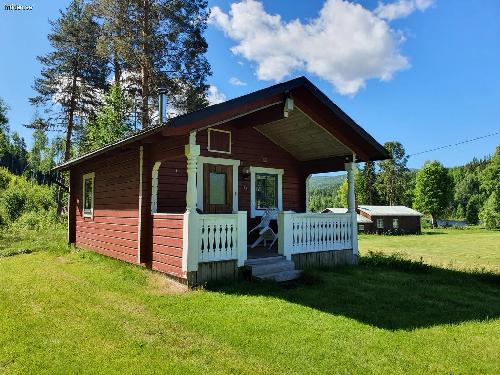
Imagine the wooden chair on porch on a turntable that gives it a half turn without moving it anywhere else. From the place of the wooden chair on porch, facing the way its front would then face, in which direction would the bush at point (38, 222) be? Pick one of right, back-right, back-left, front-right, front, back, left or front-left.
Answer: left

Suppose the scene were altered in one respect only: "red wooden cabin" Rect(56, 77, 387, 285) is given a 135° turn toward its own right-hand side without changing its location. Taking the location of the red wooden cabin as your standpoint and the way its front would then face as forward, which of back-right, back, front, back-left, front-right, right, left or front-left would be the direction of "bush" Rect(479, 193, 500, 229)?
back-right

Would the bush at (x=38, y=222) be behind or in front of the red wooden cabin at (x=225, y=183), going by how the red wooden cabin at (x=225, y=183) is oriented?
behind

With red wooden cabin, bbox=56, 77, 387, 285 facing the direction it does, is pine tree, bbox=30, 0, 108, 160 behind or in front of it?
behind

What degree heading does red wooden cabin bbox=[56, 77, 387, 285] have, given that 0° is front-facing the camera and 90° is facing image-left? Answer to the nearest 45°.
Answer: approximately 315°

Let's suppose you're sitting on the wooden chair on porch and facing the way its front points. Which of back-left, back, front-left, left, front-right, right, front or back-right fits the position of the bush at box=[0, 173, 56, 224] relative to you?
right

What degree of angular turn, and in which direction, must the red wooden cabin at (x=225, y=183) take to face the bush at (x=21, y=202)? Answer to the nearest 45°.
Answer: approximately 180°

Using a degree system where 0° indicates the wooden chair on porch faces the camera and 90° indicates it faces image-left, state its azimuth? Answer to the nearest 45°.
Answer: approximately 45°

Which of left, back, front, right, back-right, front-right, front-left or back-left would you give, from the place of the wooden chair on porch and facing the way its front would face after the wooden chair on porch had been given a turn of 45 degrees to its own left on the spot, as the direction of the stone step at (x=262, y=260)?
front

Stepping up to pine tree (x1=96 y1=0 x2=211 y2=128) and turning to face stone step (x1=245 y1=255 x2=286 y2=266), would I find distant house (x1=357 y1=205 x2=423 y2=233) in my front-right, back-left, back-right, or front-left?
back-left

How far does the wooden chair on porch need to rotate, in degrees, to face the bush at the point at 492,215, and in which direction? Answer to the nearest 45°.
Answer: approximately 180°

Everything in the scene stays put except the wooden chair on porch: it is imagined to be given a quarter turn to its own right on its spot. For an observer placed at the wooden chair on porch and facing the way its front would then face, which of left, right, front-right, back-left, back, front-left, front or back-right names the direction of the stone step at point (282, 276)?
back-left

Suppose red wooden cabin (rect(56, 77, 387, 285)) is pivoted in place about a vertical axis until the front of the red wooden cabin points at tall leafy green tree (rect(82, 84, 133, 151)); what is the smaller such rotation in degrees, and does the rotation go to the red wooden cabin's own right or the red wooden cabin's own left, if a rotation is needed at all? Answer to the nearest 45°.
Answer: approximately 180°

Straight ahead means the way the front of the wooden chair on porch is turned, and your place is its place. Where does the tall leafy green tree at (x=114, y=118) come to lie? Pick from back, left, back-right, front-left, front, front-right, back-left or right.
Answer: right

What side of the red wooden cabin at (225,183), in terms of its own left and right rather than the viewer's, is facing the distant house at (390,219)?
left
